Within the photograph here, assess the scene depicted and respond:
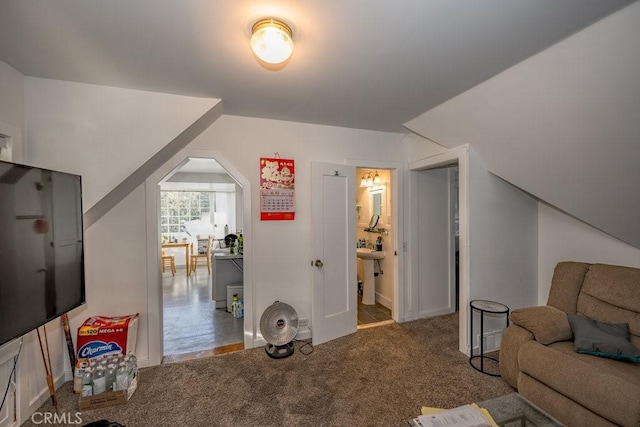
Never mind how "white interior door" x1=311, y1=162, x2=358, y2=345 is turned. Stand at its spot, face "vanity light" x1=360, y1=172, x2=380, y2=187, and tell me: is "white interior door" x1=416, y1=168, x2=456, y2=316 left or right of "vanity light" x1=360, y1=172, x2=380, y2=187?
right

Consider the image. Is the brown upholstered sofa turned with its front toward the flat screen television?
yes

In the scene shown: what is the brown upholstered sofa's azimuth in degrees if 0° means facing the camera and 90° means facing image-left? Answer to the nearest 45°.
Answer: approximately 45°

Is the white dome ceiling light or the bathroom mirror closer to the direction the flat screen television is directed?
the white dome ceiling light

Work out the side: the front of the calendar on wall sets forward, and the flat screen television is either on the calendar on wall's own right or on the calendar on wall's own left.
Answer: on the calendar on wall's own right

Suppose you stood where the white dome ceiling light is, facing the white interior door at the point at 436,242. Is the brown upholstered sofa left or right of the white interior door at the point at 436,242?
right

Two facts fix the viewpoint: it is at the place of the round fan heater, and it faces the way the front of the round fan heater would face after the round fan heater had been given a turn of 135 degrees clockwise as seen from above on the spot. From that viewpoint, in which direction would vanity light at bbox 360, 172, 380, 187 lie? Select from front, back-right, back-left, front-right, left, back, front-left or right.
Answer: right

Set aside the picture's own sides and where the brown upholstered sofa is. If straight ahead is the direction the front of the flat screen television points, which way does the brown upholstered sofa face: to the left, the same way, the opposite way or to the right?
the opposite way

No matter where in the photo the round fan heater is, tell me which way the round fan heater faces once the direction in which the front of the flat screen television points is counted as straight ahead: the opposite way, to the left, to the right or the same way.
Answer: to the right

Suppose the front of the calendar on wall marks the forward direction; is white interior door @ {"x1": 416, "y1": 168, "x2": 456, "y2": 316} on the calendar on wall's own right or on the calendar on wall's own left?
on the calendar on wall's own left
